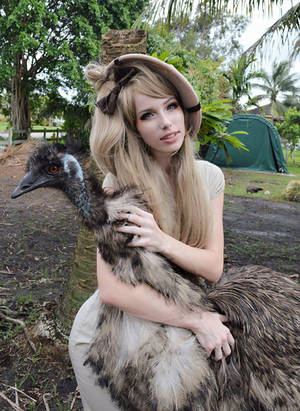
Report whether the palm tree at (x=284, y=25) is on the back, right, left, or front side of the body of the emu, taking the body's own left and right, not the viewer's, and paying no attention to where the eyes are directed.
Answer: right

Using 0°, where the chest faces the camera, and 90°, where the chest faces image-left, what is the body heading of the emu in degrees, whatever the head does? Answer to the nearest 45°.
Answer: approximately 90°

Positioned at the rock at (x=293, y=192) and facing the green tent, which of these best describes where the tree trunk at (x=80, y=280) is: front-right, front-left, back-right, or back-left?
back-left

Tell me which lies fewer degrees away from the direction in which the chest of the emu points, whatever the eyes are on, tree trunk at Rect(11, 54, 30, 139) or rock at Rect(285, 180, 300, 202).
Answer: the tree trunk

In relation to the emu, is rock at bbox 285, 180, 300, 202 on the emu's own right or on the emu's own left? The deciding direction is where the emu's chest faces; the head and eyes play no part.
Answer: on the emu's own right

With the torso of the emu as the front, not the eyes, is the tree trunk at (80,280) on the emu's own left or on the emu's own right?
on the emu's own right
